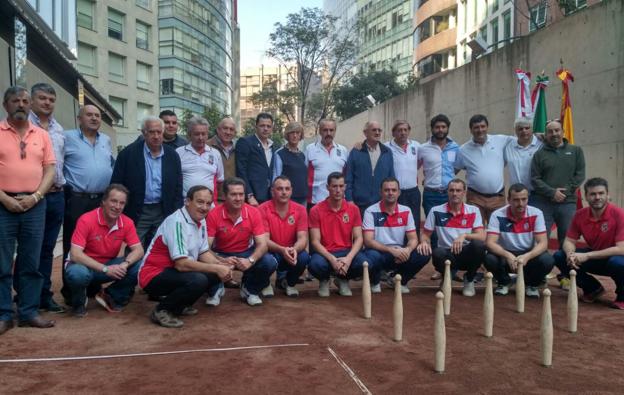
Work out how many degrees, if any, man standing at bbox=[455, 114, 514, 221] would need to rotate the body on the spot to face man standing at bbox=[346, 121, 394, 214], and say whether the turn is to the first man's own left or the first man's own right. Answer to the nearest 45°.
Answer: approximately 90° to the first man's own right

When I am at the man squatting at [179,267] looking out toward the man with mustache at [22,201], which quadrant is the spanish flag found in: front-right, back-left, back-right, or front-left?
back-right

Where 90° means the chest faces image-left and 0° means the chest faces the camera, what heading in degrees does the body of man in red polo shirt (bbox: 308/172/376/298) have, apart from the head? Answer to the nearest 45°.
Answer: approximately 0°

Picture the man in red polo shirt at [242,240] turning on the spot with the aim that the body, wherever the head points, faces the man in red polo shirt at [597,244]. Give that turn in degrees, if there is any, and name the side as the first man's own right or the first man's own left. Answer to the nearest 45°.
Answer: approximately 90° to the first man's own left

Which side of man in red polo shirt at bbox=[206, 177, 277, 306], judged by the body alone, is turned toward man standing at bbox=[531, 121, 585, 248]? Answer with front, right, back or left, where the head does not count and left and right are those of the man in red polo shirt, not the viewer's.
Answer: left

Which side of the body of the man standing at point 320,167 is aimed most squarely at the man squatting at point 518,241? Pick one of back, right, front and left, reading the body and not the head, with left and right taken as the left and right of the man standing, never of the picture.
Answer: left

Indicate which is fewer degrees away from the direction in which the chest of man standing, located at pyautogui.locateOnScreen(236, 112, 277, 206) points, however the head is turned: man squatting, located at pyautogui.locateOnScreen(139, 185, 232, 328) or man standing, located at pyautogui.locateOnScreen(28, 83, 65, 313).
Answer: the man squatting
